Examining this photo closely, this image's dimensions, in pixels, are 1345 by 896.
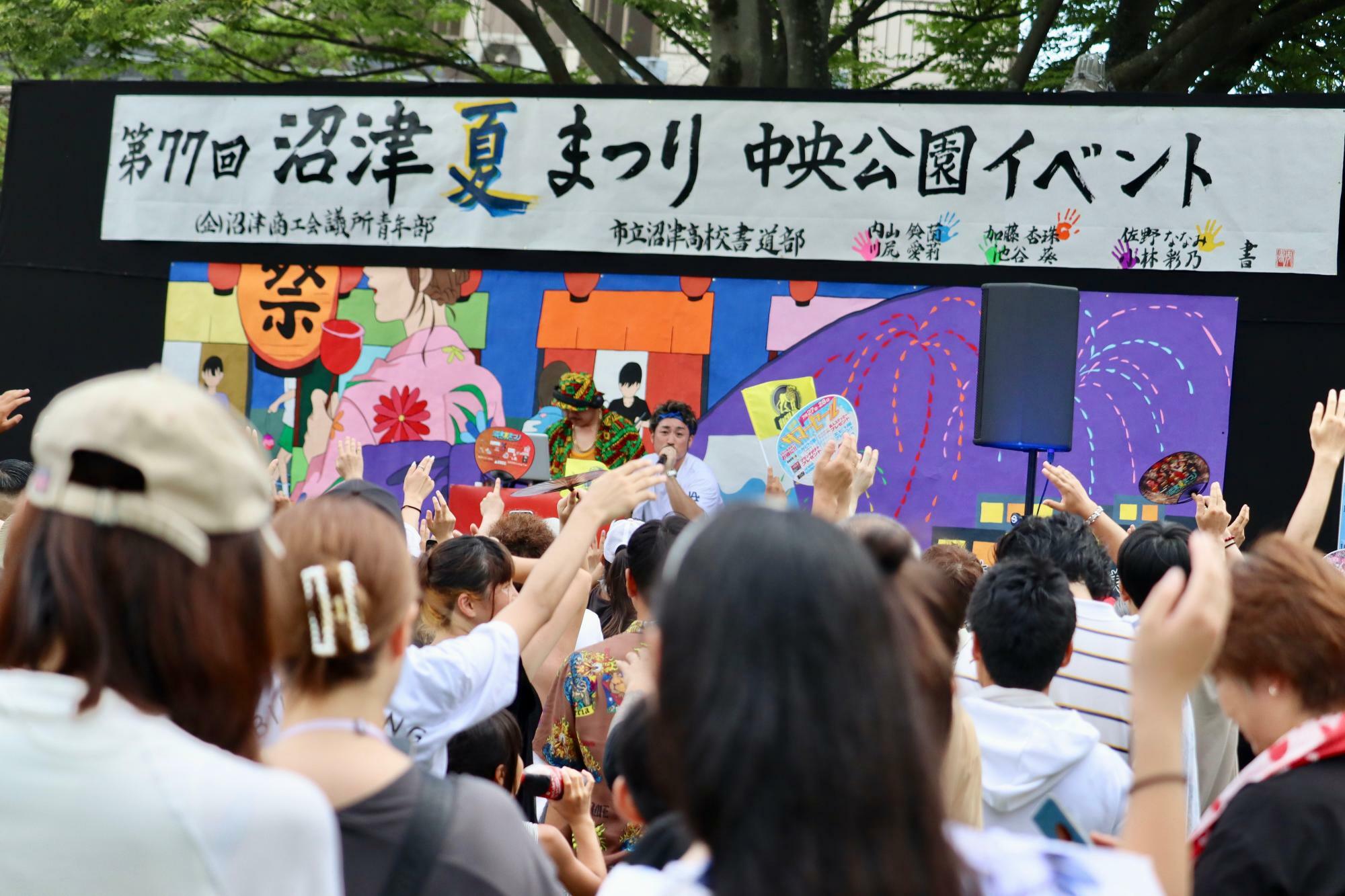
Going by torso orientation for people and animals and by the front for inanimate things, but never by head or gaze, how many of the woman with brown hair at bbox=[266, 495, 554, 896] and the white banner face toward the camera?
1

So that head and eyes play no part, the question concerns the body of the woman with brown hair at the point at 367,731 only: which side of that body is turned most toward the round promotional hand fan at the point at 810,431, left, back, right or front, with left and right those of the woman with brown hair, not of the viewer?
front

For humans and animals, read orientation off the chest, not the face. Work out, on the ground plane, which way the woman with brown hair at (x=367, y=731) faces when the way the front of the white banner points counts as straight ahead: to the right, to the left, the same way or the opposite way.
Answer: the opposite way

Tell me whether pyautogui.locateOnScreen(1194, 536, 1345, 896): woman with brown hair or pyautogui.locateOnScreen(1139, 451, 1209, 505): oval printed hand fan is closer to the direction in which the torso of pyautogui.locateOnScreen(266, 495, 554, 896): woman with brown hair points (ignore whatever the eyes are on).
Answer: the oval printed hand fan

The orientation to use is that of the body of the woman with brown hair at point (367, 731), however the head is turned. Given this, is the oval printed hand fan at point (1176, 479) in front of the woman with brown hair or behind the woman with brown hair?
in front

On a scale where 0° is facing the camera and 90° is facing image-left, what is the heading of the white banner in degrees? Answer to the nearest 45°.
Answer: approximately 0°

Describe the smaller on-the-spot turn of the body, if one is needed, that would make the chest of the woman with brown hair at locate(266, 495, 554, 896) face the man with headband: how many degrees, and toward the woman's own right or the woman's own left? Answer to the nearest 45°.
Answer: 0° — they already face them

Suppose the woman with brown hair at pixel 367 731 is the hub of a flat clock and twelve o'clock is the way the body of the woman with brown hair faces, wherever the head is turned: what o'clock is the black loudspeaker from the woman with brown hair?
The black loudspeaker is roughly at 1 o'clock from the woman with brown hair.

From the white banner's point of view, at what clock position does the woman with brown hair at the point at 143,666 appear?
The woman with brown hair is roughly at 12 o'clock from the white banner.

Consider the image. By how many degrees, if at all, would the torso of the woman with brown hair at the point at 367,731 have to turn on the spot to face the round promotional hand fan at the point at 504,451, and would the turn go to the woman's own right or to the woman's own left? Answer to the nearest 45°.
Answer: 0° — they already face it

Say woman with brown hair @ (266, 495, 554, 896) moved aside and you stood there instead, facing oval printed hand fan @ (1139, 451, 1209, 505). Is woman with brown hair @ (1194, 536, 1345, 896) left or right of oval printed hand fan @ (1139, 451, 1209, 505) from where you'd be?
right

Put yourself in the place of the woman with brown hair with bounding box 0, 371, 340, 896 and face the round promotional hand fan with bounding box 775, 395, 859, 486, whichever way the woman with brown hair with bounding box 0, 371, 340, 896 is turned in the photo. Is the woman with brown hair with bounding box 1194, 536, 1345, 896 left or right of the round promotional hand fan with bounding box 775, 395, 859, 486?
right

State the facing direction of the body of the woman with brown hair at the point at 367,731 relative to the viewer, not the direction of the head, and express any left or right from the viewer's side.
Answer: facing away from the viewer
